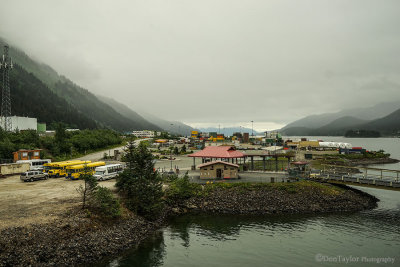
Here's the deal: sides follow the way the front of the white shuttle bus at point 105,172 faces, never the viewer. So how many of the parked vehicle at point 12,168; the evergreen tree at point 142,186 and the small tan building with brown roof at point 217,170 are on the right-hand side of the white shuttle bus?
1

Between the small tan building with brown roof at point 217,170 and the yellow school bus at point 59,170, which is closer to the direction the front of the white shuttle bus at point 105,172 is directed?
the yellow school bus

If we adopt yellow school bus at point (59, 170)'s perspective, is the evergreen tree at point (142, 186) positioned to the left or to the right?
on its left

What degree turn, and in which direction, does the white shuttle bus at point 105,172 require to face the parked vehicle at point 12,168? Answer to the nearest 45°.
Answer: approximately 90° to its right

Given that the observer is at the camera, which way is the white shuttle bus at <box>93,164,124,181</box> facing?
facing the viewer and to the left of the viewer

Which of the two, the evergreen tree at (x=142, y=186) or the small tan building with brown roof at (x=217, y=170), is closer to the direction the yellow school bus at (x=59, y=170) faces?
the evergreen tree

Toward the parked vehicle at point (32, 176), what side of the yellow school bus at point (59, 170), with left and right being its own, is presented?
front

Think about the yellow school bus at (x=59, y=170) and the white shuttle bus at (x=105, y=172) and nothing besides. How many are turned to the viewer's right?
0

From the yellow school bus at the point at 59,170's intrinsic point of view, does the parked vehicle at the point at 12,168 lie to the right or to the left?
on its right
